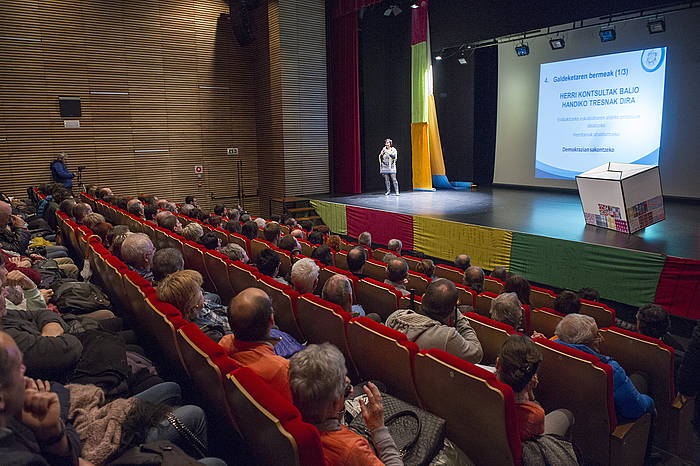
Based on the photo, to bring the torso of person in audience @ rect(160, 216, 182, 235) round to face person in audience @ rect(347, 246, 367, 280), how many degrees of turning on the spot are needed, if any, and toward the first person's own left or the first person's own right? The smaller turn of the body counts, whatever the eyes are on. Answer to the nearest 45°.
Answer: approximately 90° to the first person's own right

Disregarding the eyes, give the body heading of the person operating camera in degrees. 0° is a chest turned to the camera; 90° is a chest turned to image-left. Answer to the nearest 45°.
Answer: approximately 270°

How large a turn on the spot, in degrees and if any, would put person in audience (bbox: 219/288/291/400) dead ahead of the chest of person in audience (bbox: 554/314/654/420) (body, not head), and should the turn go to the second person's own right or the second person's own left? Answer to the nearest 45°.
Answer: approximately 180°

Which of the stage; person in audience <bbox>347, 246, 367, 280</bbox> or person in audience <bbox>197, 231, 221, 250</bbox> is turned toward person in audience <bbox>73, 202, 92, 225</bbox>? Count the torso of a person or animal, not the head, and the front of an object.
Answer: the stage

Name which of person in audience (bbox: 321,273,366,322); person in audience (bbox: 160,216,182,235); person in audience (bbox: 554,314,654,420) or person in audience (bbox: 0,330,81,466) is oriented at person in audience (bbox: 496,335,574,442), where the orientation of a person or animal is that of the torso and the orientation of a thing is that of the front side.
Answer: person in audience (bbox: 0,330,81,466)

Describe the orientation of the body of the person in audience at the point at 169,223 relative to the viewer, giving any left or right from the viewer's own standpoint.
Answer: facing away from the viewer and to the right of the viewer

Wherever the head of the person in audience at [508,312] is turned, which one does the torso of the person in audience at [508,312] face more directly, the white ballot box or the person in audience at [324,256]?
the white ballot box

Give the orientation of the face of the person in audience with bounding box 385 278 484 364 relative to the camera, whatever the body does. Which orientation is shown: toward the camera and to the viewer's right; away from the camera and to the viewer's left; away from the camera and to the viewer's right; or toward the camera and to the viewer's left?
away from the camera and to the viewer's right

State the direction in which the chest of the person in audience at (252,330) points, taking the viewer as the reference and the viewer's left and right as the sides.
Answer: facing away from the viewer and to the right of the viewer
